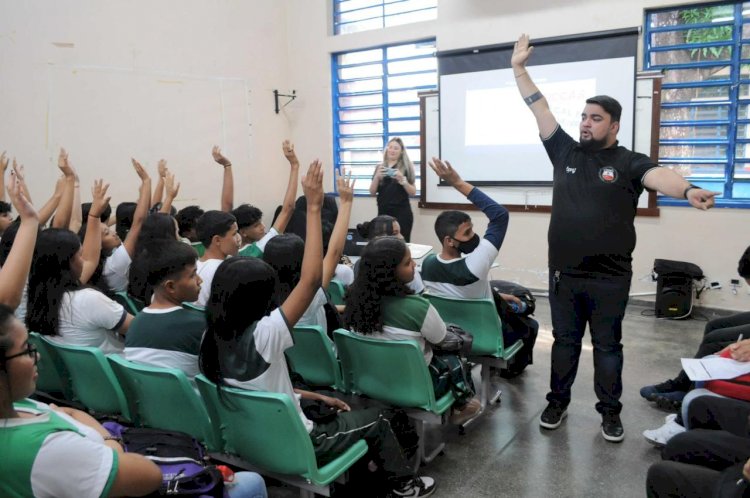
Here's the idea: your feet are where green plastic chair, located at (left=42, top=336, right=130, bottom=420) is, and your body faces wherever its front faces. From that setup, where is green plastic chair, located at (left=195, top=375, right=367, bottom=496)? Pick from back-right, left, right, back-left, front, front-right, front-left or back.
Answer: right

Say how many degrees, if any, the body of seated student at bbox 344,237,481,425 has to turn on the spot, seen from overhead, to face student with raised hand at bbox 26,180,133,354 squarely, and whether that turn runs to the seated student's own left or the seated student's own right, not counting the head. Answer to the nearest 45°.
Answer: approximately 135° to the seated student's own left

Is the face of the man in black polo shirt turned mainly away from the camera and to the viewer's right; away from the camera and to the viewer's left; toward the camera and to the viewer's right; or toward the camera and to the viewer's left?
toward the camera and to the viewer's left

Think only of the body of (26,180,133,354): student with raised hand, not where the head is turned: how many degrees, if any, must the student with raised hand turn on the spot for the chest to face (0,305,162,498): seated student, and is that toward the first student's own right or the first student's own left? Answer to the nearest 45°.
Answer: approximately 135° to the first student's own right

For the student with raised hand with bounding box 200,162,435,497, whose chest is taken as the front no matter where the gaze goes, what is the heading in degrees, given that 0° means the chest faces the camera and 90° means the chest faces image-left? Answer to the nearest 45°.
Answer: approximately 225°

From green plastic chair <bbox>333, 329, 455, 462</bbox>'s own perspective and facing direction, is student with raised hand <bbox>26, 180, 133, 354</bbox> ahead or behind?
behind

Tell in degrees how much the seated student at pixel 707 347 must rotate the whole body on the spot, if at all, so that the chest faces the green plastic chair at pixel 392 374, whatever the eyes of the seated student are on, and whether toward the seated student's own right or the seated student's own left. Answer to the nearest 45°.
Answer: approximately 45° to the seated student's own left

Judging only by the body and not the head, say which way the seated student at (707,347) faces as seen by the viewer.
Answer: to the viewer's left

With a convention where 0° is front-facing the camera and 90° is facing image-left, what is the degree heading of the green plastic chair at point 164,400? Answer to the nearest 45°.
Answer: approximately 225°

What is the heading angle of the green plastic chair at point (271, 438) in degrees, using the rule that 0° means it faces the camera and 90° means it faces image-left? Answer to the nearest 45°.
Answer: approximately 225°

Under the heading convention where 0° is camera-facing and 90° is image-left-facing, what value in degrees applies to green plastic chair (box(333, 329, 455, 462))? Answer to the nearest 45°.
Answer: approximately 225°

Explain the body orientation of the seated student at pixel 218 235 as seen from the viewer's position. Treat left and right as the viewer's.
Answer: facing to the right of the viewer
